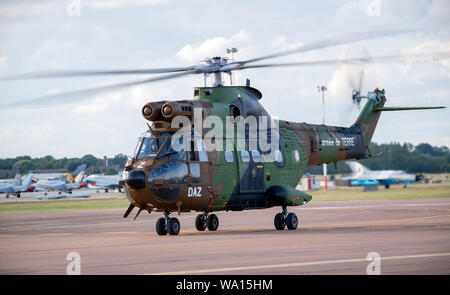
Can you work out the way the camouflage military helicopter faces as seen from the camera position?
facing the viewer and to the left of the viewer
